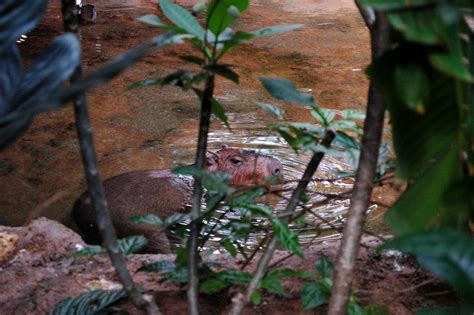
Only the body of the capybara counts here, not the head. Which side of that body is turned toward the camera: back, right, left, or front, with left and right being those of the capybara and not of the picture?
right
